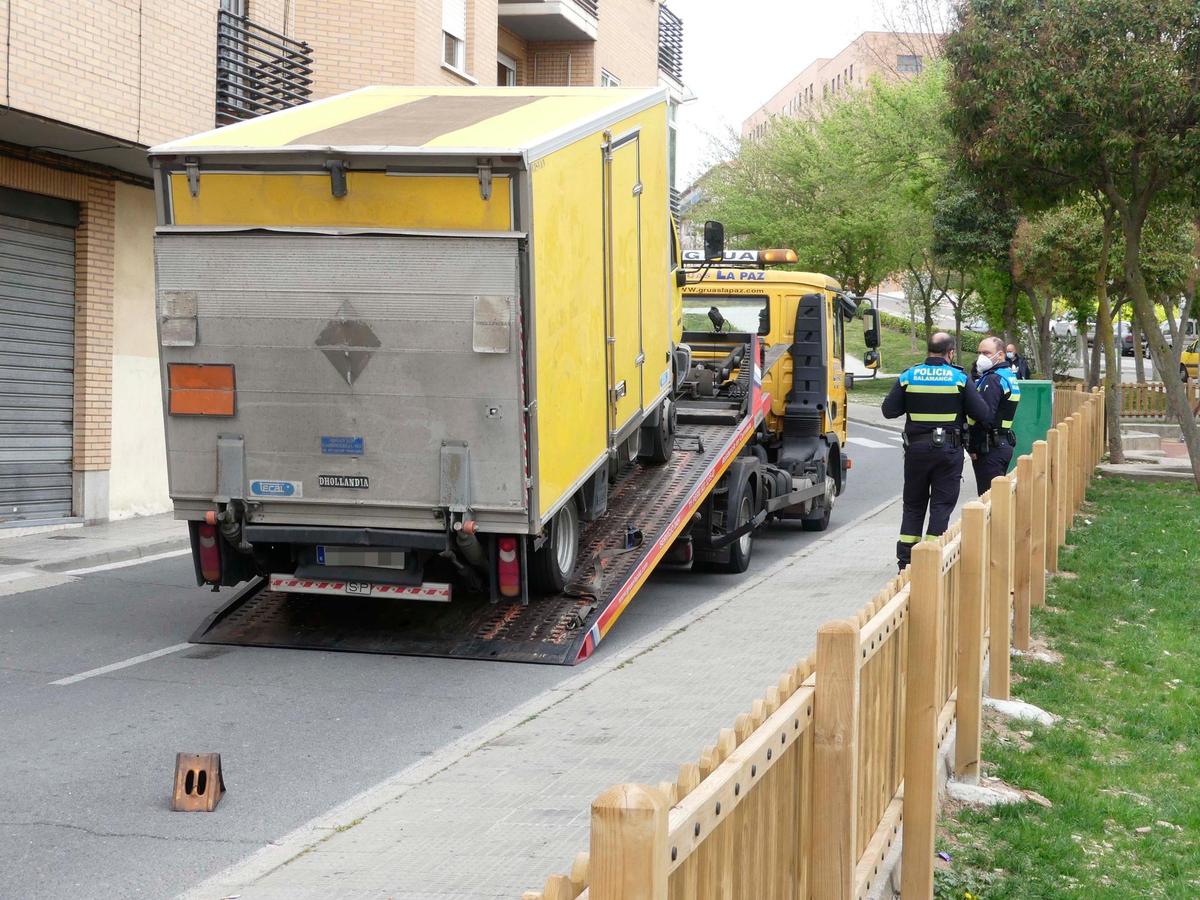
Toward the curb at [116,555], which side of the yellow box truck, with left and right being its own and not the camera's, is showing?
left

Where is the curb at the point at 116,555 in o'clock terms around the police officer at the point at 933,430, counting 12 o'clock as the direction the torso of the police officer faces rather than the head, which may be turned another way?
The curb is roughly at 9 o'clock from the police officer.

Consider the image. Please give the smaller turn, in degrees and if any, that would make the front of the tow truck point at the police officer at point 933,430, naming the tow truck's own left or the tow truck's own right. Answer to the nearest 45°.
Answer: approximately 90° to the tow truck's own right

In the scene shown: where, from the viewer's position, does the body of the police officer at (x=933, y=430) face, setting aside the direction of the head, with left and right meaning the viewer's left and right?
facing away from the viewer

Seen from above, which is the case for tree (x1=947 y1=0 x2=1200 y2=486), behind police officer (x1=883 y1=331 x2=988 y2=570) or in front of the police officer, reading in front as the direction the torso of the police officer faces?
in front

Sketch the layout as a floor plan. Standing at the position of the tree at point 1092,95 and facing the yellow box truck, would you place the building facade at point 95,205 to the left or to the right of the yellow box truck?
right

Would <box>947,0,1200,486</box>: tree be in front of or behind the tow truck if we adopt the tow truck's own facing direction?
in front

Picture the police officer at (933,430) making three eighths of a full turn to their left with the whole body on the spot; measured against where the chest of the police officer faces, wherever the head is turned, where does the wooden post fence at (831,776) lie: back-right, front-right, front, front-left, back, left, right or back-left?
front-left

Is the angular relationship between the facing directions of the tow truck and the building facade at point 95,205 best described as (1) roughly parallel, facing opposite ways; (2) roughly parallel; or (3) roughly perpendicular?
roughly perpendicular

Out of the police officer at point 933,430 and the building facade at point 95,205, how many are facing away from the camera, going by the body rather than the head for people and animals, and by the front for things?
1

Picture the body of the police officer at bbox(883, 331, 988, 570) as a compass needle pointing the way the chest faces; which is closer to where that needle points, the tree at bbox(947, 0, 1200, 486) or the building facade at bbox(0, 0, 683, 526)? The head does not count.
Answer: the tree

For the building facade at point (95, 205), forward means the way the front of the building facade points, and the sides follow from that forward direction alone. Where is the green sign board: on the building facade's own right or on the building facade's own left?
on the building facade's own left

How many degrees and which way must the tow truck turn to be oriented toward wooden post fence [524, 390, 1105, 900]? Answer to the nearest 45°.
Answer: approximately 135° to its right

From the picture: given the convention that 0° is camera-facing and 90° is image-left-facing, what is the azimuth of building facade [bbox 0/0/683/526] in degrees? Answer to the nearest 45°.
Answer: approximately 315°

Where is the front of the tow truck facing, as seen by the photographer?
facing away from the viewer and to the right of the viewer

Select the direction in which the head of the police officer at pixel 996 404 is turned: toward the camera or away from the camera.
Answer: toward the camera

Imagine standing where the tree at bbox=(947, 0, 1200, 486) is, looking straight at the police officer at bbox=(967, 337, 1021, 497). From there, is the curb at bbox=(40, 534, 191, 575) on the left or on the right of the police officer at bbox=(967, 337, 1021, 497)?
right
